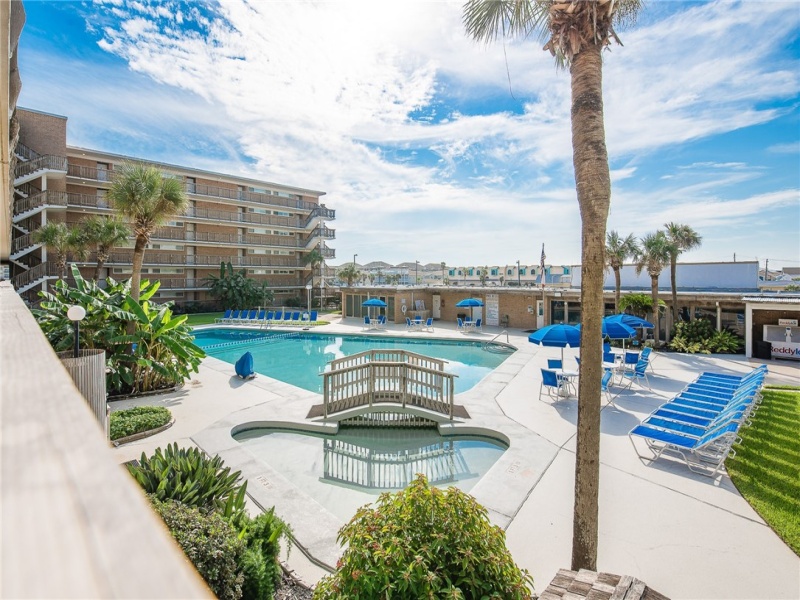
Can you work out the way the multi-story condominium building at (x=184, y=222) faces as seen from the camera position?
facing the viewer and to the right of the viewer

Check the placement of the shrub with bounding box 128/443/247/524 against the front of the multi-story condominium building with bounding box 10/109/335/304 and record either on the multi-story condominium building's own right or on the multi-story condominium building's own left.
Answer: on the multi-story condominium building's own right

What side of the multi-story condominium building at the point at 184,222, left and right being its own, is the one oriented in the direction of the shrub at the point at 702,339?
front

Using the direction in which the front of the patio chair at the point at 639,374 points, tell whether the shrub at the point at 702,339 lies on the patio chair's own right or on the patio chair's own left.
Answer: on the patio chair's own right

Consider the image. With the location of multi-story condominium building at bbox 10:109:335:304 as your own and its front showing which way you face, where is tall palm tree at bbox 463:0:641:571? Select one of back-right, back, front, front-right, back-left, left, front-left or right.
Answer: front-right
